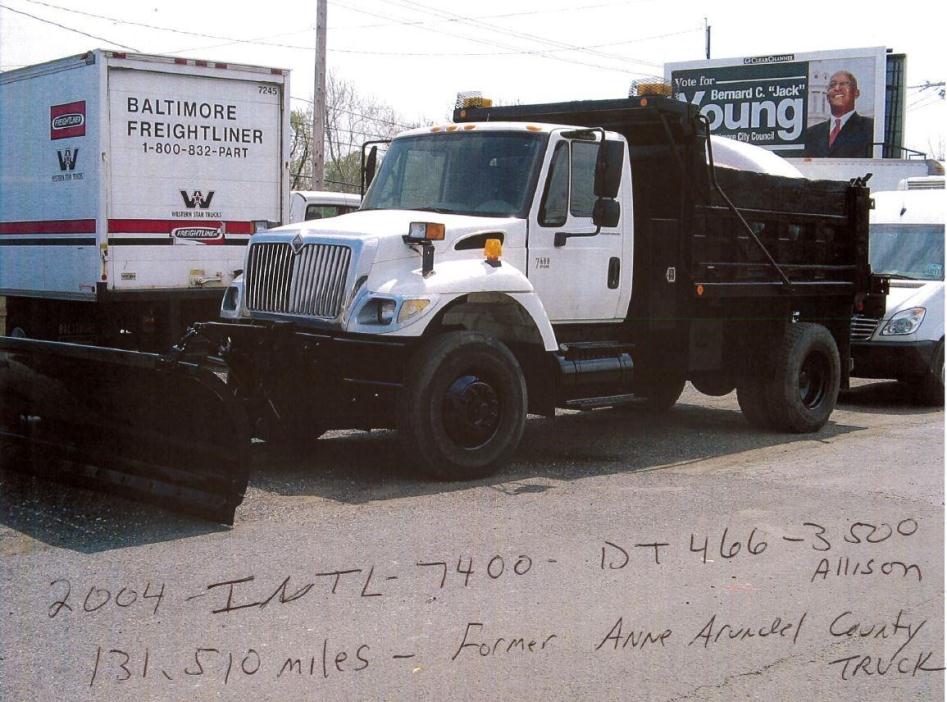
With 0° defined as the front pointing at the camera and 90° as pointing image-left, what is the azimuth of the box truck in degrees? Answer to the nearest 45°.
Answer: approximately 135°

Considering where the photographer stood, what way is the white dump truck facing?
facing the viewer and to the left of the viewer

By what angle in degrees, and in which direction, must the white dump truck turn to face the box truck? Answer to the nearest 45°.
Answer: approximately 90° to its right

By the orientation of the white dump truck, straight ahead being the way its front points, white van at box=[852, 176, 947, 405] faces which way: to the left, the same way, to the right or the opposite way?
the same way

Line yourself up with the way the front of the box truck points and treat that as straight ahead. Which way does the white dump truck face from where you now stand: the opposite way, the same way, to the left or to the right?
to the left

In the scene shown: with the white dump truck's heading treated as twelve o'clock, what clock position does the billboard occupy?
The billboard is roughly at 5 o'clock from the white dump truck.

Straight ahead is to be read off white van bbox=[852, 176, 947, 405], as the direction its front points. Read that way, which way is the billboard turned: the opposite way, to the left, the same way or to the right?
the same way

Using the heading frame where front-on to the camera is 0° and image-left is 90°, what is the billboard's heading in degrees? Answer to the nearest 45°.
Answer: approximately 45°

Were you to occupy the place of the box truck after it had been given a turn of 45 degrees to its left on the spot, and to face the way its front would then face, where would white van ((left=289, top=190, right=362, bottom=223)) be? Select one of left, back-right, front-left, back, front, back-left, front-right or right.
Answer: back-right

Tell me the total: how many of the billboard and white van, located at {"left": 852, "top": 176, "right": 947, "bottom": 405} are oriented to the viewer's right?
0

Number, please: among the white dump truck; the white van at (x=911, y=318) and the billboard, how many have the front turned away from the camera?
0

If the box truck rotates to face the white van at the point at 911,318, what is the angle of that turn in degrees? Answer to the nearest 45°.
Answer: approximately 135° to its right

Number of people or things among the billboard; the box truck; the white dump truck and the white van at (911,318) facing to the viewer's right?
0

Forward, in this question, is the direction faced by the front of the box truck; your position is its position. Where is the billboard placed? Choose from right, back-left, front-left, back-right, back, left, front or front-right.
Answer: right

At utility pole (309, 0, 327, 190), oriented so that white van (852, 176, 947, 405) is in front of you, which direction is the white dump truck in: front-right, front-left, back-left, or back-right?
front-right

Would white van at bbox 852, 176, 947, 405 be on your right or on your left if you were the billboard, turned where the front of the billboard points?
on your left

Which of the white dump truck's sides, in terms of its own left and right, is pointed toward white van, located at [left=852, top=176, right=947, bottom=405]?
back
